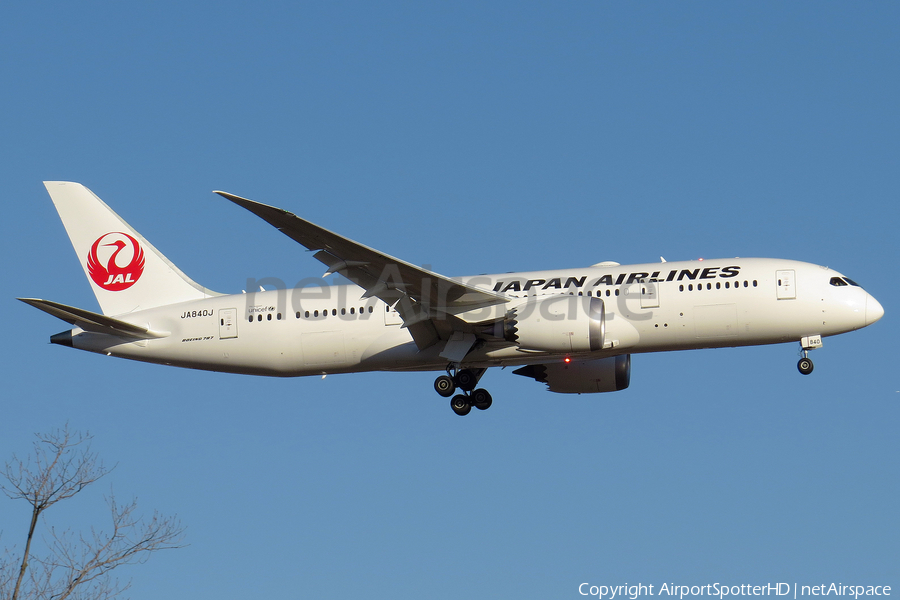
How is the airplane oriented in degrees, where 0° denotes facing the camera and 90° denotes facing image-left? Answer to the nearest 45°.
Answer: approximately 270°
